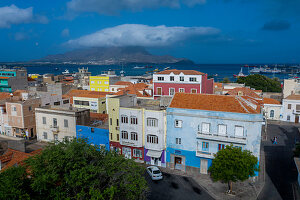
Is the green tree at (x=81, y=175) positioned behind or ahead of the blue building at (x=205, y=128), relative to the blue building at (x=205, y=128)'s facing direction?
ahead

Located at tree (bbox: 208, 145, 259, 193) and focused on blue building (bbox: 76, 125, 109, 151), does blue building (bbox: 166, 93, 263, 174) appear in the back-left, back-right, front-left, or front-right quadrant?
front-right

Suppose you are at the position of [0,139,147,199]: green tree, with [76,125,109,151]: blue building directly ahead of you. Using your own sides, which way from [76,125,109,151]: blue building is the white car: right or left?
right

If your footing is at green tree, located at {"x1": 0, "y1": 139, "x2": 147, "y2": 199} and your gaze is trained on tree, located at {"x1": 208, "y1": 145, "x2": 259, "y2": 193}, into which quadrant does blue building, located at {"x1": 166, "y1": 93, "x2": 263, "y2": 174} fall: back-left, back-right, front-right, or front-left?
front-left

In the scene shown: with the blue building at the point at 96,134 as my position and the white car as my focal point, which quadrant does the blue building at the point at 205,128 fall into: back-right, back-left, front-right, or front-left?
front-left

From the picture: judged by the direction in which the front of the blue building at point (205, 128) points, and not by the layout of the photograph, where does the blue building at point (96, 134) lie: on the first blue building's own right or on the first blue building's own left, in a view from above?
on the first blue building's own right

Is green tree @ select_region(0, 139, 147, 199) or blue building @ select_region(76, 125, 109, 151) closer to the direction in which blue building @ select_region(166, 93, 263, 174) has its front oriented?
the green tree

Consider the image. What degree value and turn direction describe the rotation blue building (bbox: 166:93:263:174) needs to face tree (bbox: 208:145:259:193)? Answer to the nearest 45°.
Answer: approximately 45° to its left

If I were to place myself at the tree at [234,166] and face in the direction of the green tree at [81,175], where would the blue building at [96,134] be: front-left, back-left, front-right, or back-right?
front-right

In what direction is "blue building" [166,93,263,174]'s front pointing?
toward the camera

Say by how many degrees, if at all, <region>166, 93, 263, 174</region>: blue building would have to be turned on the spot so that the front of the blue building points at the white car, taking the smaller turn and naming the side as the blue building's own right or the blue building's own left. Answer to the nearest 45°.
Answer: approximately 45° to the blue building's own right
